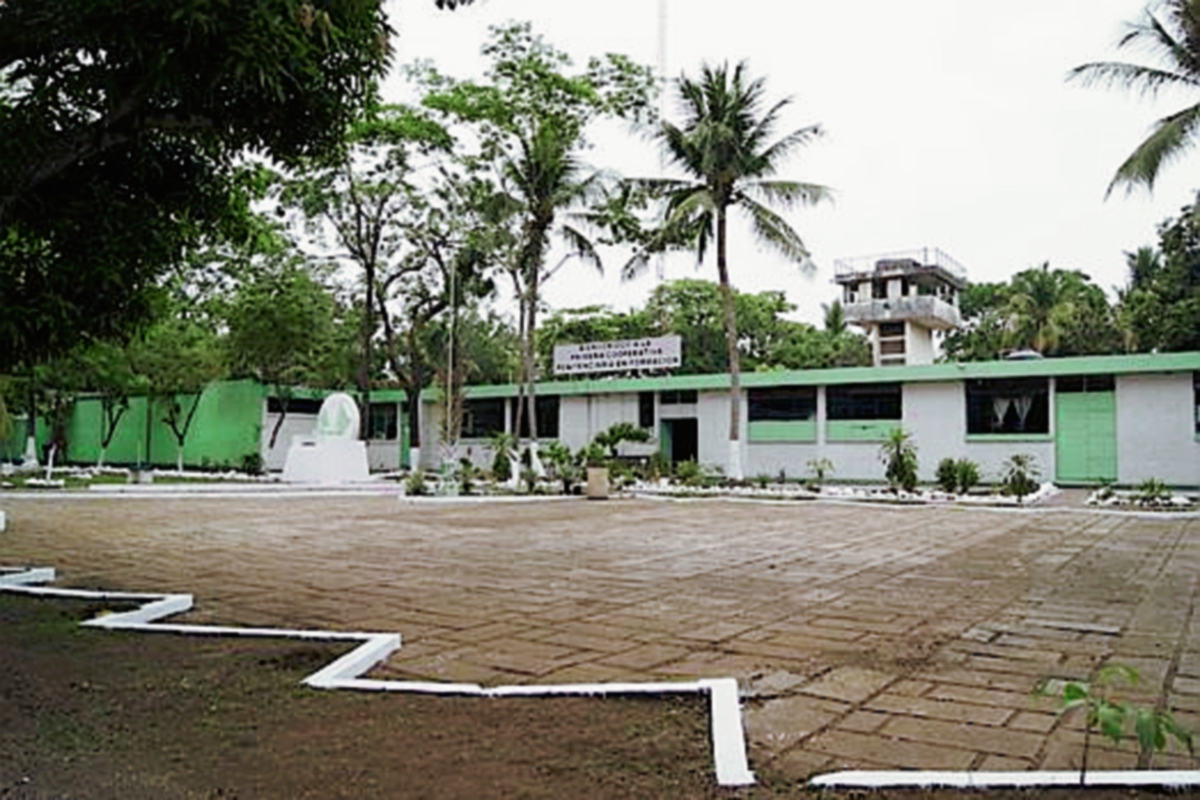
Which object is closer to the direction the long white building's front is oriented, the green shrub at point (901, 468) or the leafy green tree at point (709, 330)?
the green shrub

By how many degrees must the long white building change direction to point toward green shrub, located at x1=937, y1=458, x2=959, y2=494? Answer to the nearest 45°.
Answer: approximately 45° to its left

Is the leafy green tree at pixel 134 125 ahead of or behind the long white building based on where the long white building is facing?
ahead

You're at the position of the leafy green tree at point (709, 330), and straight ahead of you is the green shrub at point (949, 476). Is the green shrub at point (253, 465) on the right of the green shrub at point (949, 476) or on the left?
right

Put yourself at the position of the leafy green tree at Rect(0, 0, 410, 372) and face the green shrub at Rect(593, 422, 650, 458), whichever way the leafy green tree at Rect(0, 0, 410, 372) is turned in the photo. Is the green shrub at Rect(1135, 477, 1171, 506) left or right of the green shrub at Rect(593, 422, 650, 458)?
right

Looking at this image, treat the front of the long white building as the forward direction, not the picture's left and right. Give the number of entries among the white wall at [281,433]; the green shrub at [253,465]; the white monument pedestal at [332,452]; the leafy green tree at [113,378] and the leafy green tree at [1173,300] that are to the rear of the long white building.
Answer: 1

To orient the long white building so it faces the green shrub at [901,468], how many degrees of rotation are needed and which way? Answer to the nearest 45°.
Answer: approximately 45° to its left

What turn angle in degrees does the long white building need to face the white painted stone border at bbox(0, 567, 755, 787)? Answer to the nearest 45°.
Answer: approximately 45° to its left

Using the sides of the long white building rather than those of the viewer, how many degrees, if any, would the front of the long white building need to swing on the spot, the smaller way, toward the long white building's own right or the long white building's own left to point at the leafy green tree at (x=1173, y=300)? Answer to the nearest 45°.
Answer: approximately 180°

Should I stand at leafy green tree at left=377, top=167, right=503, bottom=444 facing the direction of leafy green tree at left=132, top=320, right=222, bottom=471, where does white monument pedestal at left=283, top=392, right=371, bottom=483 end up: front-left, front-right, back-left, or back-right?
front-left

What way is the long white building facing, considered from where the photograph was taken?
facing the viewer and to the left of the viewer

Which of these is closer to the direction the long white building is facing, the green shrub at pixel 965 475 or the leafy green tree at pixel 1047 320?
the green shrub

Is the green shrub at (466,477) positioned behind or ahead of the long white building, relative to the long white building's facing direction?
ahead
